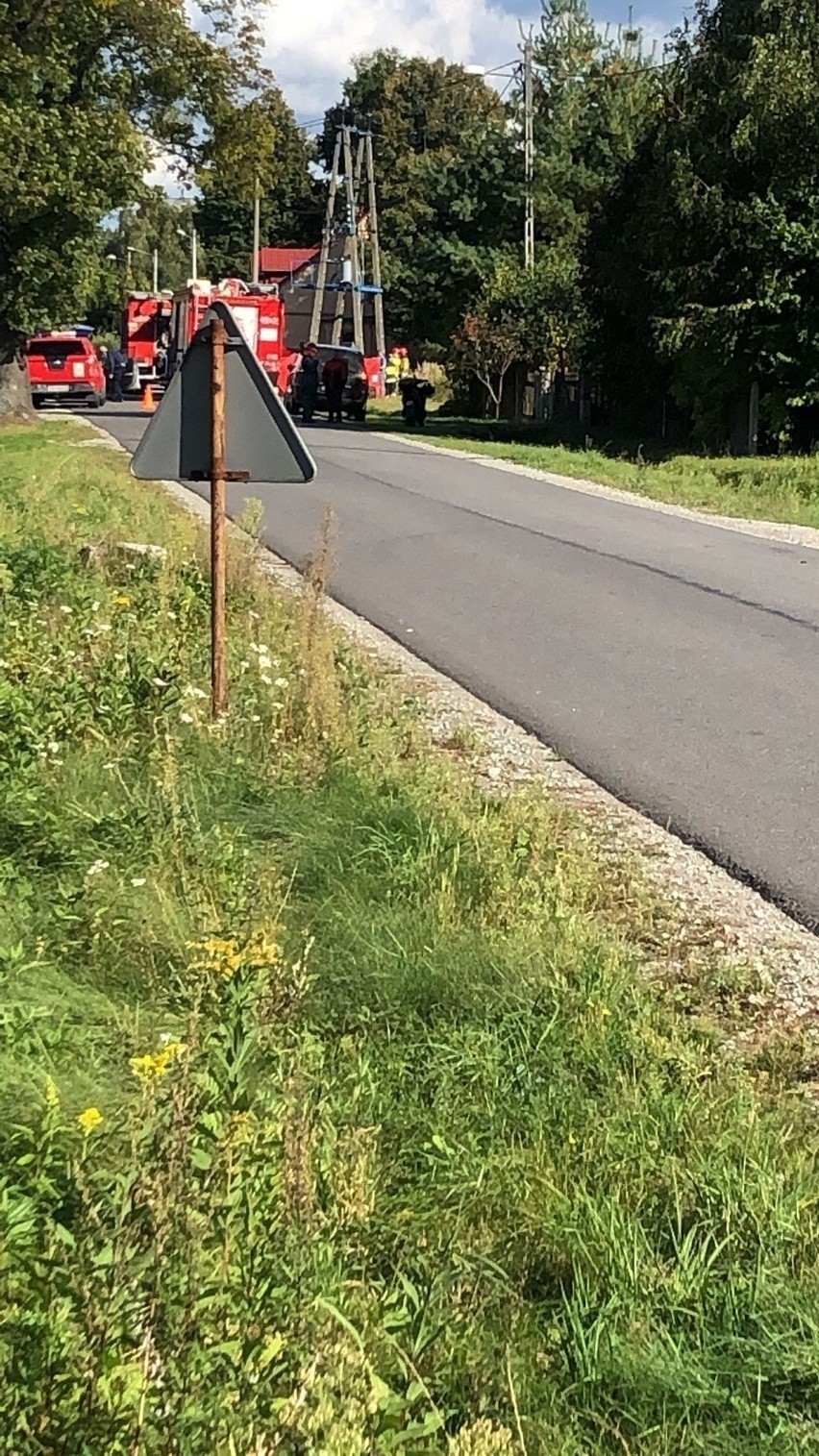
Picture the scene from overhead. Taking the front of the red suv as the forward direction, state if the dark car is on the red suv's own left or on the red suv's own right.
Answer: on the red suv's own right

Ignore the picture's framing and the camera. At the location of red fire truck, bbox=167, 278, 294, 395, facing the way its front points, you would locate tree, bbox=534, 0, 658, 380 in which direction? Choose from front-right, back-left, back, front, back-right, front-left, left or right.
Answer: right

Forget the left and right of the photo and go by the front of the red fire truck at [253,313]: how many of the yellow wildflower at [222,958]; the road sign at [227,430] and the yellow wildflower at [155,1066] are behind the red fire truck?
3

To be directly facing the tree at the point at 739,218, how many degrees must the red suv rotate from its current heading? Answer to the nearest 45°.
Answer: approximately 135° to its right

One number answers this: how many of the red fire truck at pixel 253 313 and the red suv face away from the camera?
2

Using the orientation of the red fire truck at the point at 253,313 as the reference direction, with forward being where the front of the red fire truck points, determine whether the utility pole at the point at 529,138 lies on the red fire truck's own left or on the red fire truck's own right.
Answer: on the red fire truck's own right

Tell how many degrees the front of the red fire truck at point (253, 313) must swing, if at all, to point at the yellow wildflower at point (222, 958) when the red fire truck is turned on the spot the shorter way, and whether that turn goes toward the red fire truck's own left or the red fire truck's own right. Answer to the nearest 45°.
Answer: approximately 180°

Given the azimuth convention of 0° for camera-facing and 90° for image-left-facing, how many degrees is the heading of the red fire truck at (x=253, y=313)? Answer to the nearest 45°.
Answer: approximately 180°

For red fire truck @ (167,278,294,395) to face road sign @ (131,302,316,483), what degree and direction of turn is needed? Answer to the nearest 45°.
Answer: approximately 180°

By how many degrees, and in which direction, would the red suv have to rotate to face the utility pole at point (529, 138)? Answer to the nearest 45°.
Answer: approximately 90° to its right

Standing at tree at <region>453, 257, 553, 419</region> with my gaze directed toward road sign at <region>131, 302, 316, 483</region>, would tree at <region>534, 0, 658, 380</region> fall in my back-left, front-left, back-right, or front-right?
back-left

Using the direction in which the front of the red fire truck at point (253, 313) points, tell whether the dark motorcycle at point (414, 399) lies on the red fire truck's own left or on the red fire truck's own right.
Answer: on the red fire truck's own right

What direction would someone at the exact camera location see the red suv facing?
facing away from the viewer
